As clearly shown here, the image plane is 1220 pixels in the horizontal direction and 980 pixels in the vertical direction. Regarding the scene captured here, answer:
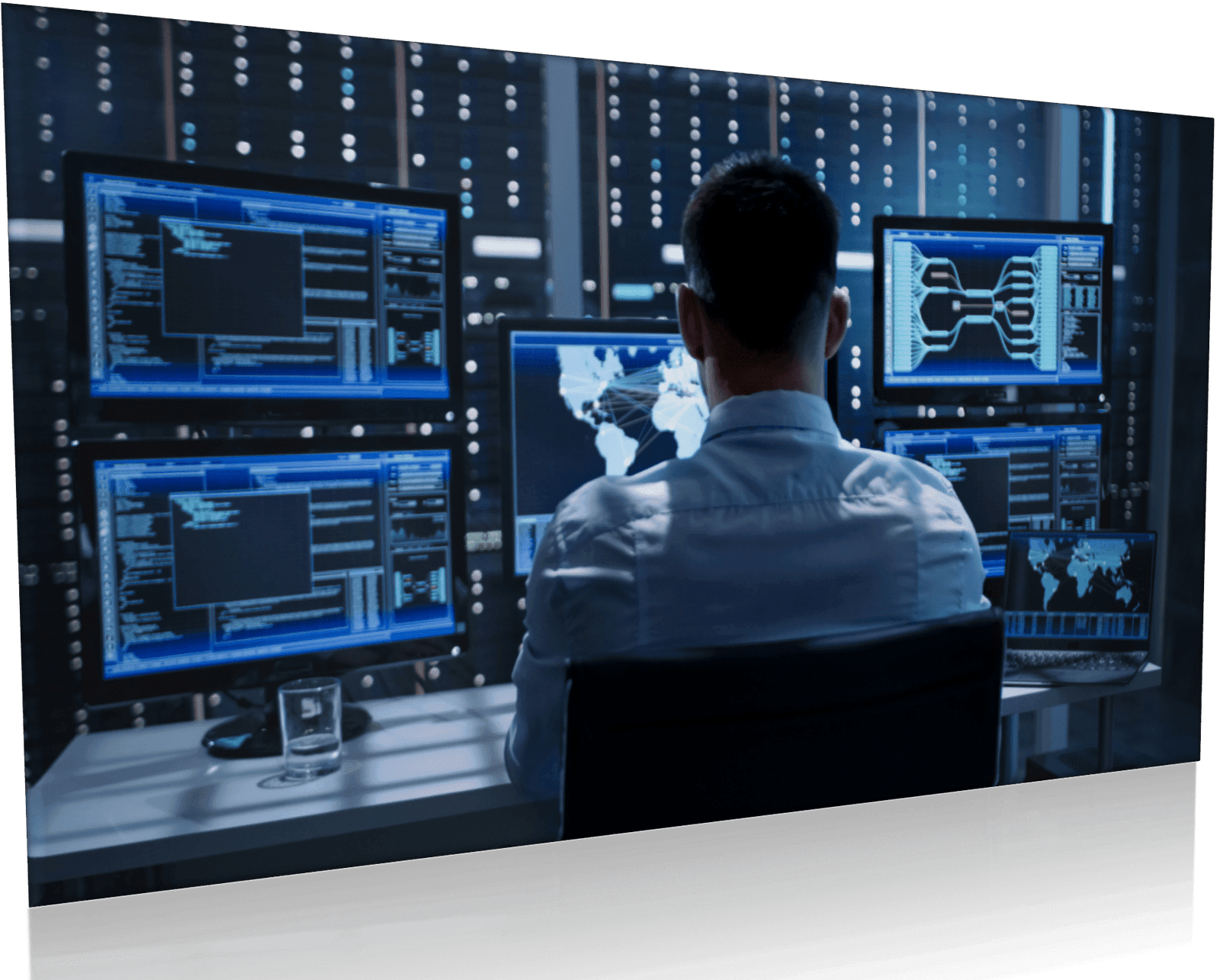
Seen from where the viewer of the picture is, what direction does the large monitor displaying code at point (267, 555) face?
facing the viewer and to the right of the viewer

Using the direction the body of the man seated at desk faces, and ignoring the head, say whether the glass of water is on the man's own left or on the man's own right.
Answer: on the man's own left

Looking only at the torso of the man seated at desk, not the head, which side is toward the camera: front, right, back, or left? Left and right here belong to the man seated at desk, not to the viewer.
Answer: back

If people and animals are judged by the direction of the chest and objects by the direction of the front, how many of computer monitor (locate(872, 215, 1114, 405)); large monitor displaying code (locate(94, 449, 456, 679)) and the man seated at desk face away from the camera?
1

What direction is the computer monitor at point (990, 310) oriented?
toward the camera

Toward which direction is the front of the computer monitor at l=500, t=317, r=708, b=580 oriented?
toward the camera

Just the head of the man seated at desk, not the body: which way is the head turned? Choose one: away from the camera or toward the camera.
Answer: away from the camera

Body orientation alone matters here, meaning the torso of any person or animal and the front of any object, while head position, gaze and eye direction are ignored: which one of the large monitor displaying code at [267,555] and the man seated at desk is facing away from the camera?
the man seated at desk

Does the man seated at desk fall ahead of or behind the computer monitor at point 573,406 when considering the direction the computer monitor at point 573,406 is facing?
ahead

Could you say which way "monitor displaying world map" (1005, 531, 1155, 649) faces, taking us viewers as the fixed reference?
facing the viewer

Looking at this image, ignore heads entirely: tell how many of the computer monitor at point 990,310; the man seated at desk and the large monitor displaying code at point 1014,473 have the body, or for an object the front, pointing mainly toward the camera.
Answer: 2
